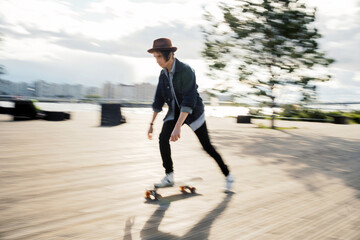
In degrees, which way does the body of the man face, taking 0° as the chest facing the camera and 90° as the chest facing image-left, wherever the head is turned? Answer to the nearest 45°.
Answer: approximately 45°
